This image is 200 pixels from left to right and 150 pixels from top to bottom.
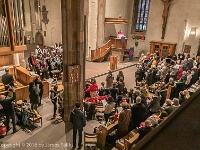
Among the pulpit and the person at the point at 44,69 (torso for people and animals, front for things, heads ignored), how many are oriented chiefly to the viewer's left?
0

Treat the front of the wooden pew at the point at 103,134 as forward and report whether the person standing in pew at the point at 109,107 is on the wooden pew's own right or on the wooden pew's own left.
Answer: on the wooden pew's own right

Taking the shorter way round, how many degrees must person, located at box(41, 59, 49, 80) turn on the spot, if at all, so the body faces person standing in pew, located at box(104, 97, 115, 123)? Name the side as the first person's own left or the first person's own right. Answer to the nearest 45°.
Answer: approximately 45° to the first person's own left

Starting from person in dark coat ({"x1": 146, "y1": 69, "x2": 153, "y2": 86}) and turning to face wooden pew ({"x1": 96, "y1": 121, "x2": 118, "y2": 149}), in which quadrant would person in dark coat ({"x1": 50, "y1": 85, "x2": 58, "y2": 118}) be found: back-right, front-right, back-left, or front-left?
front-right

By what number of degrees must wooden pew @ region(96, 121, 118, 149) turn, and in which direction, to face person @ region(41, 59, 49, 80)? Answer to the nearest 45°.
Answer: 0° — it already faces them

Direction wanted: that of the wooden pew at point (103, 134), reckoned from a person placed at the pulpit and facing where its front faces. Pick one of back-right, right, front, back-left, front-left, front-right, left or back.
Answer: front-right

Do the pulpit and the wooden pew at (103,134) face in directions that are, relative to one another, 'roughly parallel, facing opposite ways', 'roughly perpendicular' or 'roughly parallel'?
roughly parallel, facing opposite ways

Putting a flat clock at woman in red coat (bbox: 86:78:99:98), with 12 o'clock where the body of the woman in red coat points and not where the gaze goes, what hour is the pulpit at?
The pulpit is roughly at 2 o'clock from the woman in red coat.

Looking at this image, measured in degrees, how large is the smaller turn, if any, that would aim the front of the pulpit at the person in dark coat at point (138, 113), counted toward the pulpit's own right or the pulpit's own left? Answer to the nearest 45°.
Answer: approximately 45° to the pulpit's own right

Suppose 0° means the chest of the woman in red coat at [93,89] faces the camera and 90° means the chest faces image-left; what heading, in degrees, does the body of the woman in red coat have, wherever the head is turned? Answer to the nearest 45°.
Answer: approximately 135°
